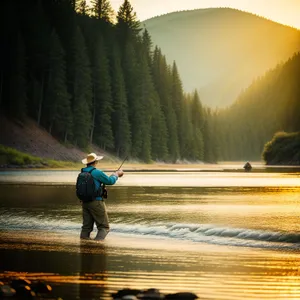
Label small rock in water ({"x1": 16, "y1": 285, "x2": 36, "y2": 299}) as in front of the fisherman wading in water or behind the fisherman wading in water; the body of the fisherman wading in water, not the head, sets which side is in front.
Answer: behind

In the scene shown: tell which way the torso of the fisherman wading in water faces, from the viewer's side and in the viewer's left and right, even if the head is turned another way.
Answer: facing away from the viewer and to the right of the viewer

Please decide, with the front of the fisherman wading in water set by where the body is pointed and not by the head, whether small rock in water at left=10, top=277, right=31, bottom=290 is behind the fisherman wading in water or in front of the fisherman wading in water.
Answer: behind

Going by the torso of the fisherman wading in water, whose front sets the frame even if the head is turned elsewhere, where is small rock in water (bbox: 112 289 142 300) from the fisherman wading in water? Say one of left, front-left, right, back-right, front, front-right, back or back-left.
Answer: back-right

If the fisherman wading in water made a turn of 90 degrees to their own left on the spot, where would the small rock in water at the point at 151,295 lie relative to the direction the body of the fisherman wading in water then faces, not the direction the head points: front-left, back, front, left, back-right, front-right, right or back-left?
back-left

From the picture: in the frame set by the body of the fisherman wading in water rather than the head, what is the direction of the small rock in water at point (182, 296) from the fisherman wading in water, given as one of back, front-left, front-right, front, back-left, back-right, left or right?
back-right

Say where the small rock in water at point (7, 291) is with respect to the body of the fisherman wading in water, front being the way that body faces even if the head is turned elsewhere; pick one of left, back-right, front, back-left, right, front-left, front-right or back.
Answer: back-right
